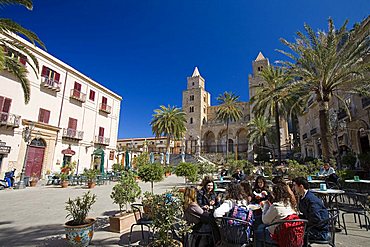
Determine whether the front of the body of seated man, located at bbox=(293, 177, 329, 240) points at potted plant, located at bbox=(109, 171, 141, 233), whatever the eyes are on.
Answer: yes

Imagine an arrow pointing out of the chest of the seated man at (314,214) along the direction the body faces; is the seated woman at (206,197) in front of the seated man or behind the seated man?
in front

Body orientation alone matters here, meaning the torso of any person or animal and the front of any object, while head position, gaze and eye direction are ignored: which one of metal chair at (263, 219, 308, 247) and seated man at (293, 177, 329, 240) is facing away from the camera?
the metal chair

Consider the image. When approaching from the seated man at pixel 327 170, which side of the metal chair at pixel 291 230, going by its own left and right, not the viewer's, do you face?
front

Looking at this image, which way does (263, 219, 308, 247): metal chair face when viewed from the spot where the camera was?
facing away from the viewer

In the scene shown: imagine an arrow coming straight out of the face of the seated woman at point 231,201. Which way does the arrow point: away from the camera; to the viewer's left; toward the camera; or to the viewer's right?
away from the camera

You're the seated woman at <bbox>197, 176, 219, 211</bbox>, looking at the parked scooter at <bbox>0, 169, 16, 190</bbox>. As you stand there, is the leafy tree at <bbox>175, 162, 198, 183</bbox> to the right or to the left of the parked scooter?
right

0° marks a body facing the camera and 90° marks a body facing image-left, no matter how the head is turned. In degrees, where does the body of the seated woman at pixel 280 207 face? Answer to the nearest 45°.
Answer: approximately 135°

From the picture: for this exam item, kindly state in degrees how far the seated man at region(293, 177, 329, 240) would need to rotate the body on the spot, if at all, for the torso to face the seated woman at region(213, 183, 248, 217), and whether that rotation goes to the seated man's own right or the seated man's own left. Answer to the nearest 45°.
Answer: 0° — they already face them

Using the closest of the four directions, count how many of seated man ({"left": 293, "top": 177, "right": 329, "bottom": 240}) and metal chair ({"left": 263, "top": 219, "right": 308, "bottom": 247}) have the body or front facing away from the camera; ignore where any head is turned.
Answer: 1

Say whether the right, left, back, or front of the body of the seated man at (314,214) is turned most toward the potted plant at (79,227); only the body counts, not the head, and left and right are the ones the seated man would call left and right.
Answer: front

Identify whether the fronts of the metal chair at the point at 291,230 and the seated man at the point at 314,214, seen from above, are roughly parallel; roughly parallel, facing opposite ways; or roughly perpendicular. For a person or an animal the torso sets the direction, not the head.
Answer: roughly perpendicular

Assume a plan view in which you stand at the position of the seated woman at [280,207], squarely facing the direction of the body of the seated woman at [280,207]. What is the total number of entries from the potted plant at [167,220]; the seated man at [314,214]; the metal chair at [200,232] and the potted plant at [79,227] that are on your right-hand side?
1

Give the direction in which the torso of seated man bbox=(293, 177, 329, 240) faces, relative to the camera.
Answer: to the viewer's left

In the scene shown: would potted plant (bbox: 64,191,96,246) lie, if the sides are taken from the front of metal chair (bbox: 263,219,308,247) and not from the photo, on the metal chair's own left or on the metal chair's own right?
on the metal chair's own left

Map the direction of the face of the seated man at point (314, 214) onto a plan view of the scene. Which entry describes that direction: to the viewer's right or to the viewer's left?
to the viewer's left

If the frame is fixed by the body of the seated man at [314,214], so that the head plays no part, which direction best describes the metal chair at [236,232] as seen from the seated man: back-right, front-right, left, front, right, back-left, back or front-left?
front-left

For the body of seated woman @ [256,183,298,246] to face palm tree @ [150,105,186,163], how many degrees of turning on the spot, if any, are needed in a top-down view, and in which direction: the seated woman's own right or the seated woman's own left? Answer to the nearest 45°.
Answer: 0° — they already face it

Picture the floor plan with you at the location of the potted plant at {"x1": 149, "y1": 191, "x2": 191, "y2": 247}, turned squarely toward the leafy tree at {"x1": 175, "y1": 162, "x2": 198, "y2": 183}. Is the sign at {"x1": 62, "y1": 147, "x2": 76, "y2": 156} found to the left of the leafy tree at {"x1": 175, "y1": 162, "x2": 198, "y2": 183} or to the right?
left
